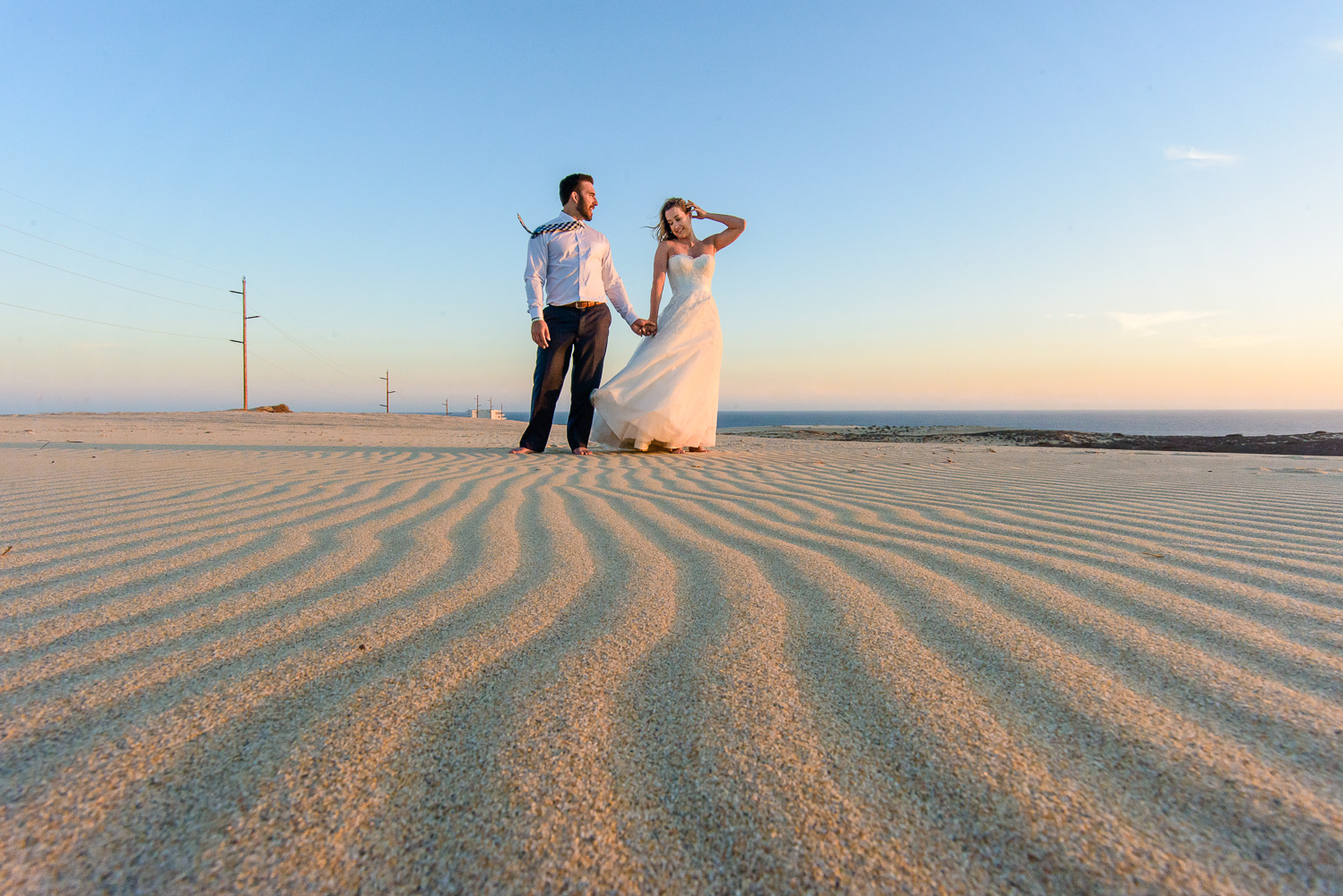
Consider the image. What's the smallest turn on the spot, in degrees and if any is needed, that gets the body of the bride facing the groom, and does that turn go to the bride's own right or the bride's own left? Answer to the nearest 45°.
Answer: approximately 45° to the bride's own right

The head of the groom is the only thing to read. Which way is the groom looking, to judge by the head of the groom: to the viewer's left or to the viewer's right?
to the viewer's right

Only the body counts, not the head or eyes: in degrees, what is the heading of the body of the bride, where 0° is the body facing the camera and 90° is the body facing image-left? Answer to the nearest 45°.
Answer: approximately 0°
